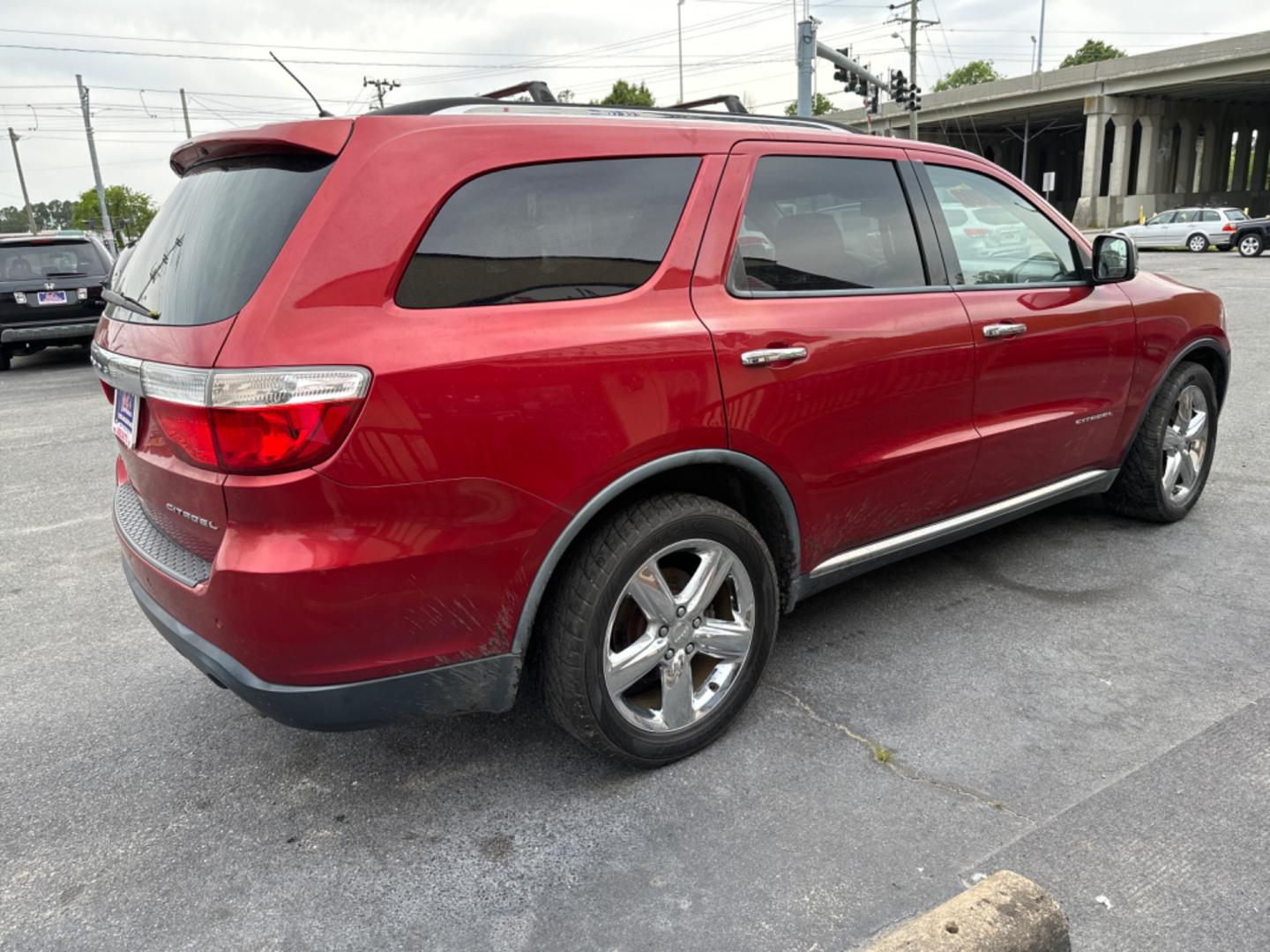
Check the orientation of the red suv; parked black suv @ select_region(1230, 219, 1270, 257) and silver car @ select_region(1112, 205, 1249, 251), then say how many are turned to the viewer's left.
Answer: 2

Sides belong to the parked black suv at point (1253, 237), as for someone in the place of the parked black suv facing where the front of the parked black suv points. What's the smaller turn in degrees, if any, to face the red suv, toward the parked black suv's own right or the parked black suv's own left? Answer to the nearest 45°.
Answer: approximately 90° to the parked black suv's own left

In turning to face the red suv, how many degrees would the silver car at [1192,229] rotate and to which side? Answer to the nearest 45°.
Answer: approximately 90° to its left

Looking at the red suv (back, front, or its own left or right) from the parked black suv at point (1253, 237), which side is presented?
front

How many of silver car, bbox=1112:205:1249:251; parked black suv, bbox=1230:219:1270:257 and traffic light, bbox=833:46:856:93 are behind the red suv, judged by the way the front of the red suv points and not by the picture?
0

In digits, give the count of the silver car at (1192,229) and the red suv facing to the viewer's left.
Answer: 1

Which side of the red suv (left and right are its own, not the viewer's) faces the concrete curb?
right

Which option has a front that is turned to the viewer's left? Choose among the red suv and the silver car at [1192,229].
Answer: the silver car

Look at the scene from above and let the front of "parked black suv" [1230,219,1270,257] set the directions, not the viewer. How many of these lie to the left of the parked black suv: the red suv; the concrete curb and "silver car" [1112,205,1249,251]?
2

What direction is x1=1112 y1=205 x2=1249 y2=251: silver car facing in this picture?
to the viewer's left

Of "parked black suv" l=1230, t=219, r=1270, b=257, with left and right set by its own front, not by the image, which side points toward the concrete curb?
left

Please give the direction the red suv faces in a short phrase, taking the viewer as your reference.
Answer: facing away from the viewer and to the right of the viewer
